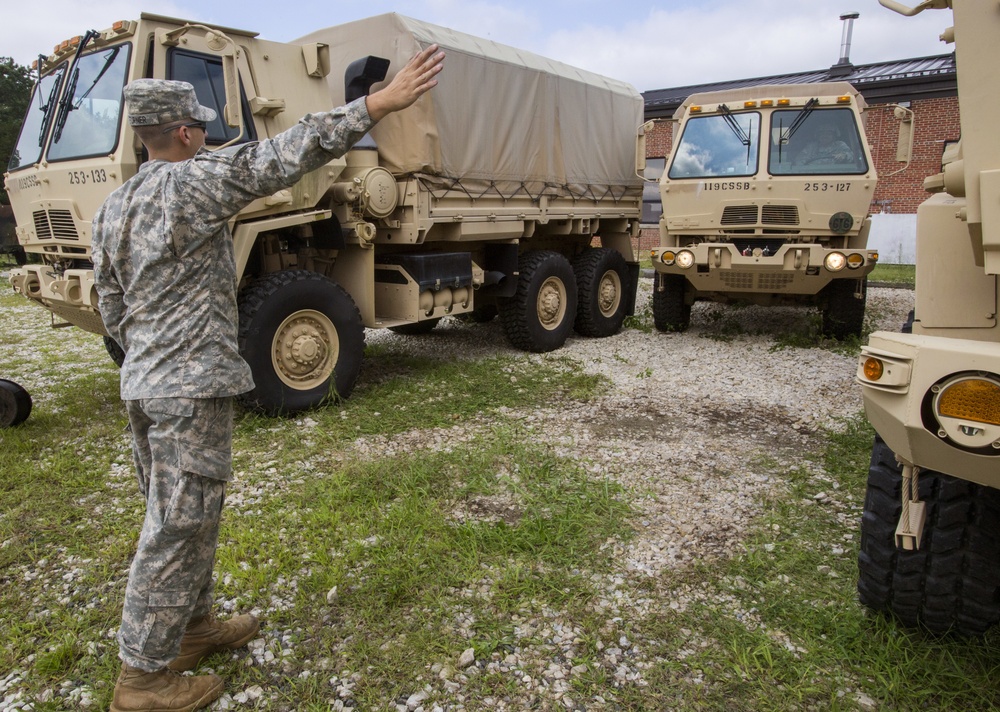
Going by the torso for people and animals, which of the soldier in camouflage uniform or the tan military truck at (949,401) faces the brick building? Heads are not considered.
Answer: the soldier in camouflage uniform

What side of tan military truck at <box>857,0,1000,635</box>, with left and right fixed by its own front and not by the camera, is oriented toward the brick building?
back

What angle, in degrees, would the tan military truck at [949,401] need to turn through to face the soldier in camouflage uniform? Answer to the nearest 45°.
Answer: approximately 45° to its right

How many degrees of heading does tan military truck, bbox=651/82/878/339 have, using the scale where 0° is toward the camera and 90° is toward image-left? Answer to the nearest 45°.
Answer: approximately 0°

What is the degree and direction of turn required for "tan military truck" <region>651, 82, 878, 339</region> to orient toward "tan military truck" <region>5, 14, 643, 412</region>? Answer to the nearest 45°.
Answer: approximately 45° to its right

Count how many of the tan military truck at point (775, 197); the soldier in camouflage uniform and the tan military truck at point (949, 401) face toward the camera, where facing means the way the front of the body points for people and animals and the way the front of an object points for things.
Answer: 2

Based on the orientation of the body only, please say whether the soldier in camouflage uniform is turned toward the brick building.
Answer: yes

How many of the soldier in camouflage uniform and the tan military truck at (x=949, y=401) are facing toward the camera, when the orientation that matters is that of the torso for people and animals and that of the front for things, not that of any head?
1

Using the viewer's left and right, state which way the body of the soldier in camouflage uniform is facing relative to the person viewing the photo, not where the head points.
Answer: facing away from the viewer and to the right of the viewer
